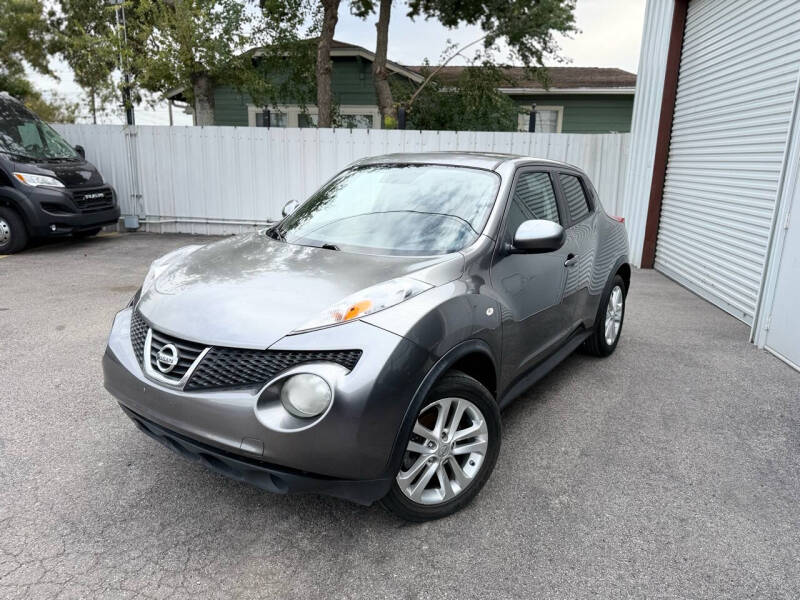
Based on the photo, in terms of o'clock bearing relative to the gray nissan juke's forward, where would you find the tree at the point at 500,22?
The tree is roughly at 5 o'clock from the gray nissan juke.

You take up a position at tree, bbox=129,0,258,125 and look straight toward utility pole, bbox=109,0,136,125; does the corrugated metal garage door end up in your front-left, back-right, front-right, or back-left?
back-left

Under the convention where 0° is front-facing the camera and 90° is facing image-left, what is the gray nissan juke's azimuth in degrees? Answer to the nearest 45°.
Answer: approximately 45°

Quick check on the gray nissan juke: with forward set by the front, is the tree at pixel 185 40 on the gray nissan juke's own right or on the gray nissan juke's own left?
on the gray nissan juke's own right

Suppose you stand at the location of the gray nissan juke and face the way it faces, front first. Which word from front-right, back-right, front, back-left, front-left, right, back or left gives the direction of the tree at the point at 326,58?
back-right

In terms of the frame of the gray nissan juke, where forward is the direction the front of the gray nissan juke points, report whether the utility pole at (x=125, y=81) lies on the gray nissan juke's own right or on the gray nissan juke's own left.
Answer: on the gray nissan juke's own right

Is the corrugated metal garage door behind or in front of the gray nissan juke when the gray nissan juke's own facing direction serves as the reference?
behind
